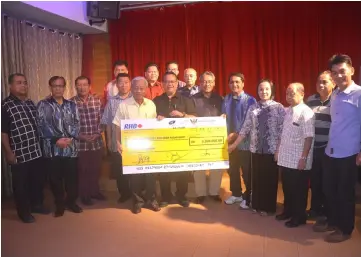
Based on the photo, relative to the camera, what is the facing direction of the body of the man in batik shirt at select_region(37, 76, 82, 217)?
toward the camera

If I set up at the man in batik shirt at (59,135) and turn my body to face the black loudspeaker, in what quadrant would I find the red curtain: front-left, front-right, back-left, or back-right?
front-right

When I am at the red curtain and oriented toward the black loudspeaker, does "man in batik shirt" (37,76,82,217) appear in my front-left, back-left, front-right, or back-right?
front-left

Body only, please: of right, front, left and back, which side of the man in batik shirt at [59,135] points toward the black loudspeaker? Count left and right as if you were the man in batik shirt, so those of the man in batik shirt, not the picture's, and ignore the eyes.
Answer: back

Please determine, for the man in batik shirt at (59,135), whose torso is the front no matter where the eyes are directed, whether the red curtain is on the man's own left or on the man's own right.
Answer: on the man's own left

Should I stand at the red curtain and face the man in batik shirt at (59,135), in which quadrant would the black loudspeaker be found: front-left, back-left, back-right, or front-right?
front-right
